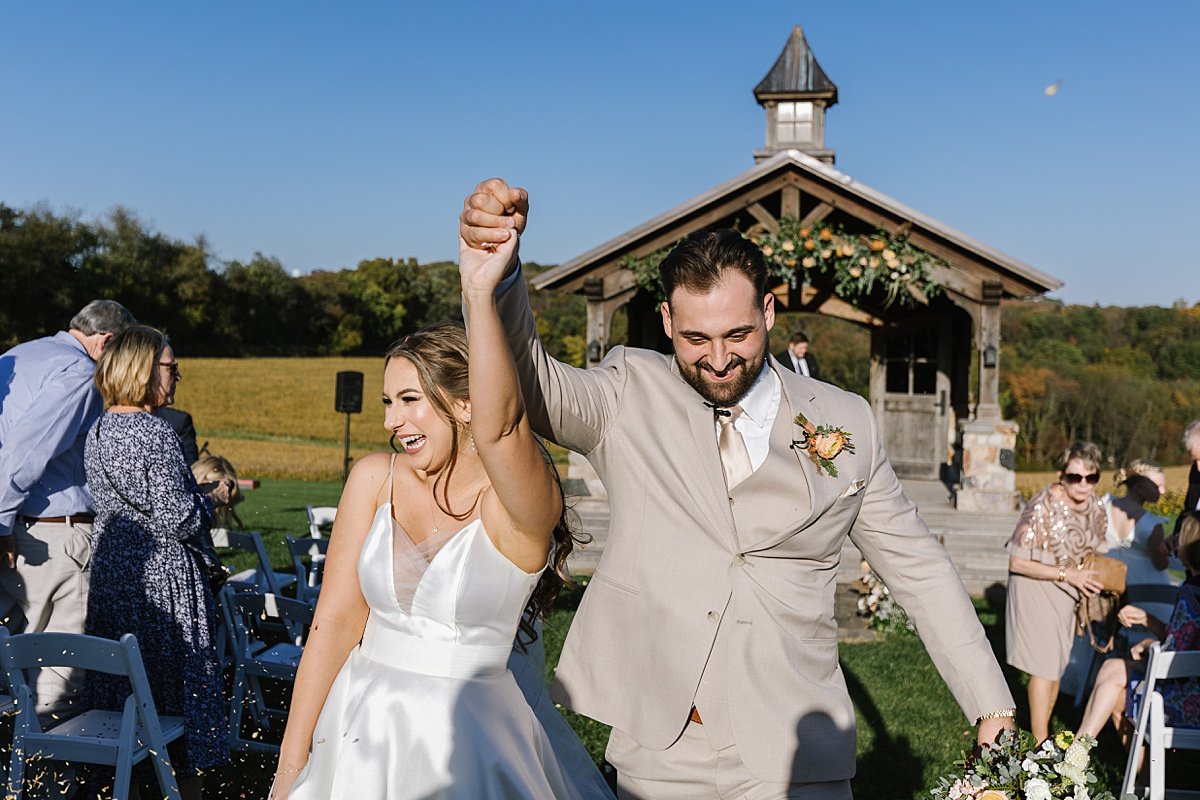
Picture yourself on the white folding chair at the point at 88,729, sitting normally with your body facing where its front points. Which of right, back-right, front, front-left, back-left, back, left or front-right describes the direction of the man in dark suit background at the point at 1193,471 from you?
front-right

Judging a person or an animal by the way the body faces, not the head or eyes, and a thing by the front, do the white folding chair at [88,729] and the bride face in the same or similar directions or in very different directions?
very different directions

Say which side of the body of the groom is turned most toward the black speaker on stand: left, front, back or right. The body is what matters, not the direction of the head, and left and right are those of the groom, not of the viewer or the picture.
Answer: back

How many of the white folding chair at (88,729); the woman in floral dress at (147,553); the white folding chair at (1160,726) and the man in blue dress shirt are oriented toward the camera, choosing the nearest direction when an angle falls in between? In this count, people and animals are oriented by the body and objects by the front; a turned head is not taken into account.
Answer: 0

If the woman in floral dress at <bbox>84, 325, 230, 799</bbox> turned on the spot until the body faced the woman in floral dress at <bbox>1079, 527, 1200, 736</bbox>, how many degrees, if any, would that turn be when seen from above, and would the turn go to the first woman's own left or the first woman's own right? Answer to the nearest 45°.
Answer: approximately 45° to the first woman's own right

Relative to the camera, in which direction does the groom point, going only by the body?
toward the camera

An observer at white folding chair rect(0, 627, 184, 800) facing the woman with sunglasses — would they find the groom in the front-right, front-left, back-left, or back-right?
front-right

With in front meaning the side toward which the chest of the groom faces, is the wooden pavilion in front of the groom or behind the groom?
behind

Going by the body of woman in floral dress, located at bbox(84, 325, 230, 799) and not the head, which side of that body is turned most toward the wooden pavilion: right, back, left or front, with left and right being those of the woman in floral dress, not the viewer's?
front

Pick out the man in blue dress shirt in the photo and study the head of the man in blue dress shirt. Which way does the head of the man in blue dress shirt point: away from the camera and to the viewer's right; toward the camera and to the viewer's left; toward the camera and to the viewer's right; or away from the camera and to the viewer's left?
away from the camera and to the viewer's right

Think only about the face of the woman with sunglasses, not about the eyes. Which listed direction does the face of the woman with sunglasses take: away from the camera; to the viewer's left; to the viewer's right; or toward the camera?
toward the camera

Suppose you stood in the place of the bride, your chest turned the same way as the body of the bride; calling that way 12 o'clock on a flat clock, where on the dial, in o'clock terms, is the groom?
The groom is roughly at 8 o'clock from the bride.

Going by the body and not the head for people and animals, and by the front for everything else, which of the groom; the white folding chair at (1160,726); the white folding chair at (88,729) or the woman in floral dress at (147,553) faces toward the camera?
the groom

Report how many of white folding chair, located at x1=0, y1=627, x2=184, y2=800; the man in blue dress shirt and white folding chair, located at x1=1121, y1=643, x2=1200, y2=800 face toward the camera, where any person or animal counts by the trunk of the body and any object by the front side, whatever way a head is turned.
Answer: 0
